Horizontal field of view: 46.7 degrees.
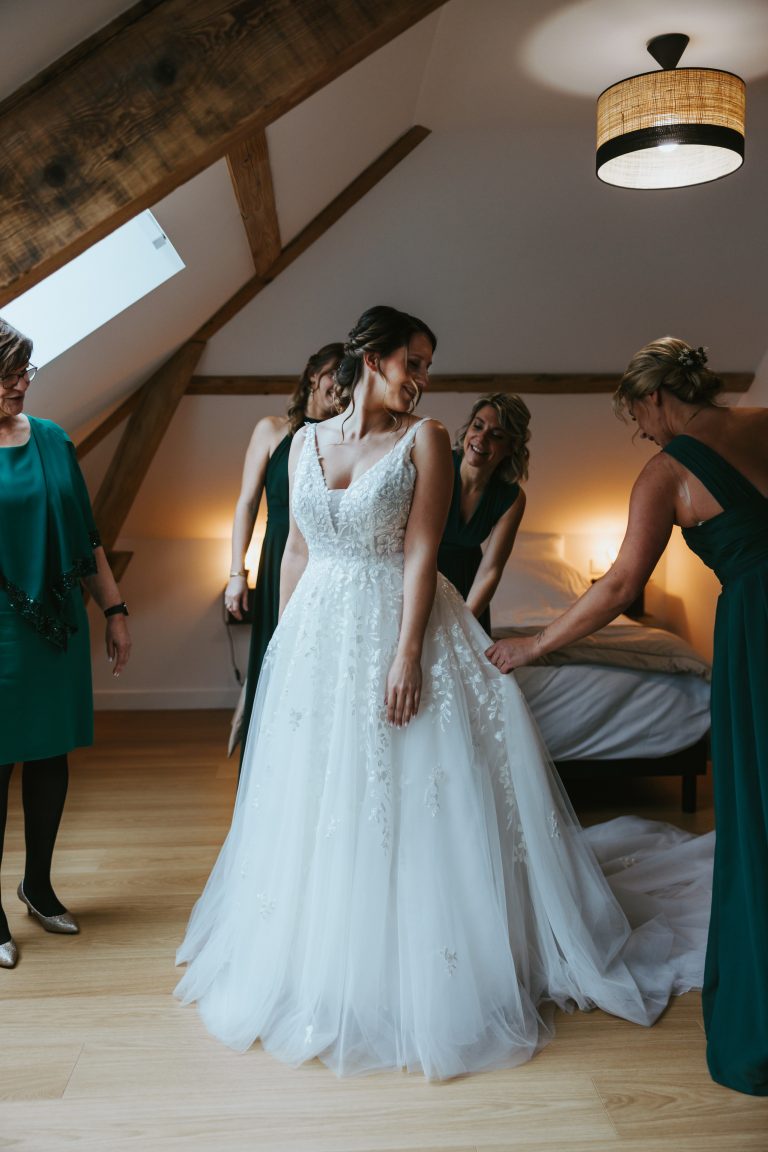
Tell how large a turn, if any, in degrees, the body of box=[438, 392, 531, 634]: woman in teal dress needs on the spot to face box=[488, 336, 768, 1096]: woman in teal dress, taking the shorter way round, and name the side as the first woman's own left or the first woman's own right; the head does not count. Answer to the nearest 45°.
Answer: approximately 45° to the first woman's own left

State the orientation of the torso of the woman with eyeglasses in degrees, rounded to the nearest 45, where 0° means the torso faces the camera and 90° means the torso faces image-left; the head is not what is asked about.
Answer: approximately 315°

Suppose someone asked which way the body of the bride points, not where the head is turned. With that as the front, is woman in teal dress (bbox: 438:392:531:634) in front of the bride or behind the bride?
behind

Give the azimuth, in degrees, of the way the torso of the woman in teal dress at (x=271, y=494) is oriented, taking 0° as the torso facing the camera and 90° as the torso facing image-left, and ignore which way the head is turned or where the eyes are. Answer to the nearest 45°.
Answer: approximately 315°

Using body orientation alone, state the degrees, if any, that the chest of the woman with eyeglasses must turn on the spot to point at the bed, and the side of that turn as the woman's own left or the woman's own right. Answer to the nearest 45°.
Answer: approximately 45° to the woman's own left

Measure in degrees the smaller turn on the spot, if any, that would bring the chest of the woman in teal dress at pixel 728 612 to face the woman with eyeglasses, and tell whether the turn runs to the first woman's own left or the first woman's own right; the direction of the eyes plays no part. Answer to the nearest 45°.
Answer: approximately 45° to the first woman's own left

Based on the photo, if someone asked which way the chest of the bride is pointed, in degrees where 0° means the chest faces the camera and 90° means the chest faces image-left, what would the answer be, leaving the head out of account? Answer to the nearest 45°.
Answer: approximately 45°

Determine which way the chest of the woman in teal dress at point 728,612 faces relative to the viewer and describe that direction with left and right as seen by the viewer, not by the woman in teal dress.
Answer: facing away from the viewer and to the left of the viewer

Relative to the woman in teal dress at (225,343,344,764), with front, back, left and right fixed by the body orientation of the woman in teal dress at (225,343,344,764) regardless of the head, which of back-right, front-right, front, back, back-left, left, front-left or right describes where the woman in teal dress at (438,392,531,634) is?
front-left

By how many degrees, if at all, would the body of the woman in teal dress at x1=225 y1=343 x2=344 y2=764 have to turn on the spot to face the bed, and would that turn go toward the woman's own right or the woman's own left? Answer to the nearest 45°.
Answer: approximately 45° to the woman's own left

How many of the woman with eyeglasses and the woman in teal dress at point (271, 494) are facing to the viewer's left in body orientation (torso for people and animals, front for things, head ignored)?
0

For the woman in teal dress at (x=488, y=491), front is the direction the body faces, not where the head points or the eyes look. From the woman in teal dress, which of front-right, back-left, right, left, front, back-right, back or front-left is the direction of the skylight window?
front-right

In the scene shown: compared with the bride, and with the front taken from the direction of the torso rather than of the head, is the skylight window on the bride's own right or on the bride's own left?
on the bride's own right

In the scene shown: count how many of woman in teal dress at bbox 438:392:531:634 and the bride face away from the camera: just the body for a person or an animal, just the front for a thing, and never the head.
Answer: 0

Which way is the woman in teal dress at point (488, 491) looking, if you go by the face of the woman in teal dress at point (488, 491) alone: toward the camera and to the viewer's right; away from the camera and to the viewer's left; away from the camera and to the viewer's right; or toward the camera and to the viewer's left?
toward the camera and to the viewer's left
